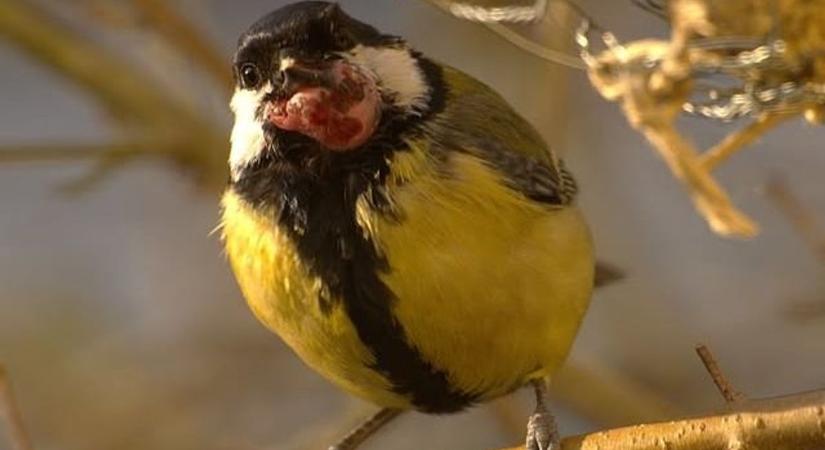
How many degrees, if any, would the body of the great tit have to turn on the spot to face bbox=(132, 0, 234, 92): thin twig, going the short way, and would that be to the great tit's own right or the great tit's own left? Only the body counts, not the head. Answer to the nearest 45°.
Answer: approximately 135° to the great tit's own right

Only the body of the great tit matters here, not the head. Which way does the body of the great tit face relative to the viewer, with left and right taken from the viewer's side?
facing the viewer and to the left of the viewer

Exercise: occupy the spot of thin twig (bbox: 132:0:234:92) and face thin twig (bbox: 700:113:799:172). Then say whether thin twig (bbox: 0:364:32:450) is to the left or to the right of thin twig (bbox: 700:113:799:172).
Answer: right
